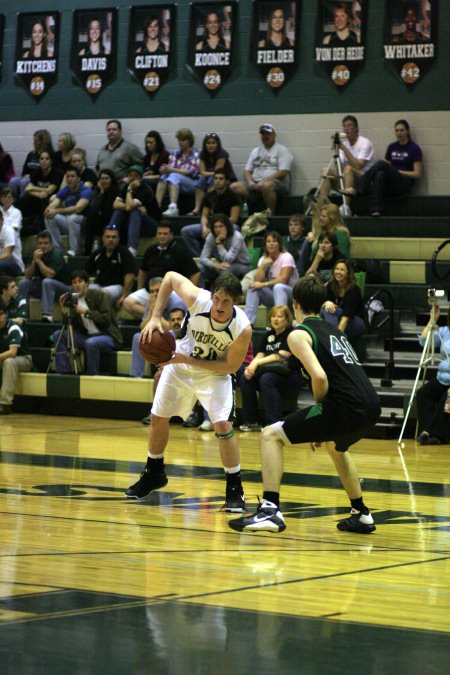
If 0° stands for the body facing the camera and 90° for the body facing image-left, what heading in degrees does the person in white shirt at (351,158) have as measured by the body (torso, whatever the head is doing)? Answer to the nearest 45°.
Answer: approximately 45°

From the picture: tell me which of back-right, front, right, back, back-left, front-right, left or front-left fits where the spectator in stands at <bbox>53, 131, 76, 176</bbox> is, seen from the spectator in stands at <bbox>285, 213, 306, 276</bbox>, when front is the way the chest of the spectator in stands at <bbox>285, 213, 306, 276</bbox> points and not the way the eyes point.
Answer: right

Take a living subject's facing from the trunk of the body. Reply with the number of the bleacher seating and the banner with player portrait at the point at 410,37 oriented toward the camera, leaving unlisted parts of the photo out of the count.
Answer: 2

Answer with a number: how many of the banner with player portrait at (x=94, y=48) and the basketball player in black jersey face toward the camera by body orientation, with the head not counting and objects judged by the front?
1

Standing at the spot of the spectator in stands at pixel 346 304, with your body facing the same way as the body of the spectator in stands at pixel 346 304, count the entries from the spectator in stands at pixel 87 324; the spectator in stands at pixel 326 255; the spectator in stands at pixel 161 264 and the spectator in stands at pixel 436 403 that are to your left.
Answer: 1

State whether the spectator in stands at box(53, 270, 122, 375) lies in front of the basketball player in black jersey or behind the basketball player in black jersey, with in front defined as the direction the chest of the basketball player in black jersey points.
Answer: in front

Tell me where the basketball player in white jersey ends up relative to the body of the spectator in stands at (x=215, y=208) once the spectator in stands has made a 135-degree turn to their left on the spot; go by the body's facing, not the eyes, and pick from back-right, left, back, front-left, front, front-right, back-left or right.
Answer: right

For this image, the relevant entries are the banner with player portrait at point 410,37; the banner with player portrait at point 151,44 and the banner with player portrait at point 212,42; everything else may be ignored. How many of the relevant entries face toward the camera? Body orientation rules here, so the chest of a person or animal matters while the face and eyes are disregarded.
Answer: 3

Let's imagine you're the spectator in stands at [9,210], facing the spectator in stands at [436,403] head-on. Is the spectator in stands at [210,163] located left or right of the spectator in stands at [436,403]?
left

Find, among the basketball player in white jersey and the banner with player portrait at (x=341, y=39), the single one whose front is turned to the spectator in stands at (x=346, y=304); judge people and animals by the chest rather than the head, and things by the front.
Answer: the banner with player portrait

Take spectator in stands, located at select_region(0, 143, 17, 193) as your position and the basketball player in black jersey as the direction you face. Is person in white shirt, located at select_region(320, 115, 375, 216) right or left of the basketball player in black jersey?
left

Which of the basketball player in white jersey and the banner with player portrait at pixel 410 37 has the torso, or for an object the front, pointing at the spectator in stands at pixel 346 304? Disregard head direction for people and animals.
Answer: the banner with player portrait

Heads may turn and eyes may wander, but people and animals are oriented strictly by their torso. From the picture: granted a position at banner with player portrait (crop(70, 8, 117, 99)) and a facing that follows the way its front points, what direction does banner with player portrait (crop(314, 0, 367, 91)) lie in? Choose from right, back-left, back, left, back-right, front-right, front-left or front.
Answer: front-left
